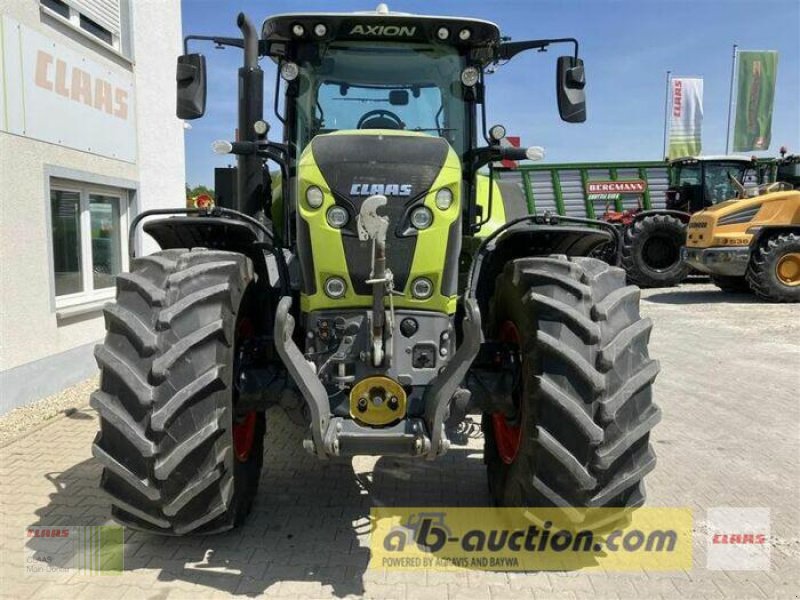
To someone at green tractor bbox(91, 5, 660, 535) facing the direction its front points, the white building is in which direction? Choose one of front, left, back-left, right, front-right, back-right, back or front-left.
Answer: back-right

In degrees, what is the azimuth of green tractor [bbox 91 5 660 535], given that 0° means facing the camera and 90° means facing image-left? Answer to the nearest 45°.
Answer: approximately 0°

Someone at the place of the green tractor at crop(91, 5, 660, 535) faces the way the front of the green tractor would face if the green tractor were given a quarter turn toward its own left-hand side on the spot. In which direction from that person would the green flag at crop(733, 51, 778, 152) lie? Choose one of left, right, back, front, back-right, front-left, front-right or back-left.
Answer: front-left

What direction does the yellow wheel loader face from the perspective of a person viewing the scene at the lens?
facing away from the viewer and to the right of the viewer

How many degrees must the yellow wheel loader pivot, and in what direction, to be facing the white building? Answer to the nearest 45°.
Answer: approximately 180°
